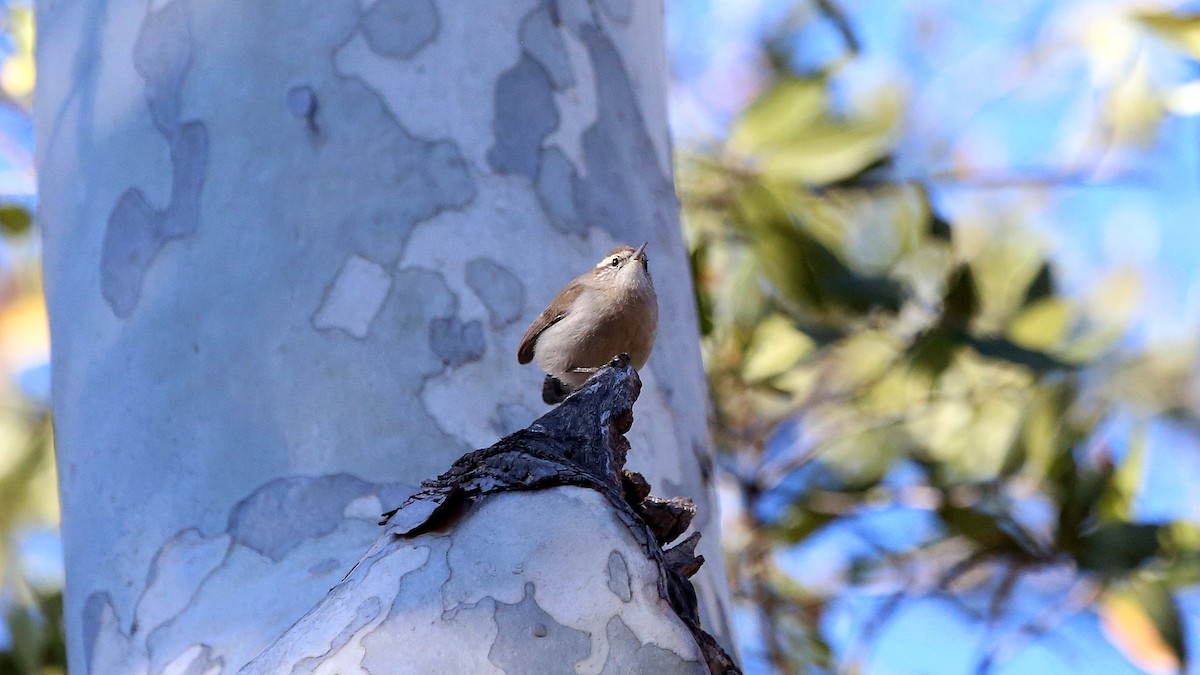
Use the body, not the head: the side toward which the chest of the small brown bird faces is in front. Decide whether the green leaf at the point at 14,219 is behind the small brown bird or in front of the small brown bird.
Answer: behind

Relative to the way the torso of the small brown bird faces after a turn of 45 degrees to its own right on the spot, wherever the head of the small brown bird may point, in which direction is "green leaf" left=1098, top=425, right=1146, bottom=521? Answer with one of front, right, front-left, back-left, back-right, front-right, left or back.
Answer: back-left

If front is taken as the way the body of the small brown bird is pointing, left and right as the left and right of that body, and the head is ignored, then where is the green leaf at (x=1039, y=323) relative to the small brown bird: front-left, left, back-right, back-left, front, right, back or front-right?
left

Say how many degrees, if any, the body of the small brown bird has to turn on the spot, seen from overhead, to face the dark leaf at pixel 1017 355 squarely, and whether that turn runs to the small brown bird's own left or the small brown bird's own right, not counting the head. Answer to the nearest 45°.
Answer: approximately 90° to the small brown bird's own left

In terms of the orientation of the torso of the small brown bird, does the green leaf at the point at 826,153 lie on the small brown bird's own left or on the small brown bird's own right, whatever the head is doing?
on the small brown bird's own left

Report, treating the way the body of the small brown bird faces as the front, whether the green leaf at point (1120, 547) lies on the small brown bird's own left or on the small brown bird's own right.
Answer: on the small brown bird's own left

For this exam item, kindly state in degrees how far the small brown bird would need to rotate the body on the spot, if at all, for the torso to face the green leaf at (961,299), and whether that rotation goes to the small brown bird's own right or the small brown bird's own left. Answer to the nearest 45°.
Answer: approximately 90° to the small brown bird's own left

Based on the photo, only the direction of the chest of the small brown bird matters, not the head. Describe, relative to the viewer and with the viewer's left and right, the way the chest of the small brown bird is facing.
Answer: facing the viewer and to the right of the viewer

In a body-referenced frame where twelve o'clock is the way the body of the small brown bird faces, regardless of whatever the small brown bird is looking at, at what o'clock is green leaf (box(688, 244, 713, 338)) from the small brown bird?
The green leaf is roughly at 8 o'clock from the small brown bird.

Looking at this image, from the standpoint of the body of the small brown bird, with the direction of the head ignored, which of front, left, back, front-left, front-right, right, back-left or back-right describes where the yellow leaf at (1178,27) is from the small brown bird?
left
